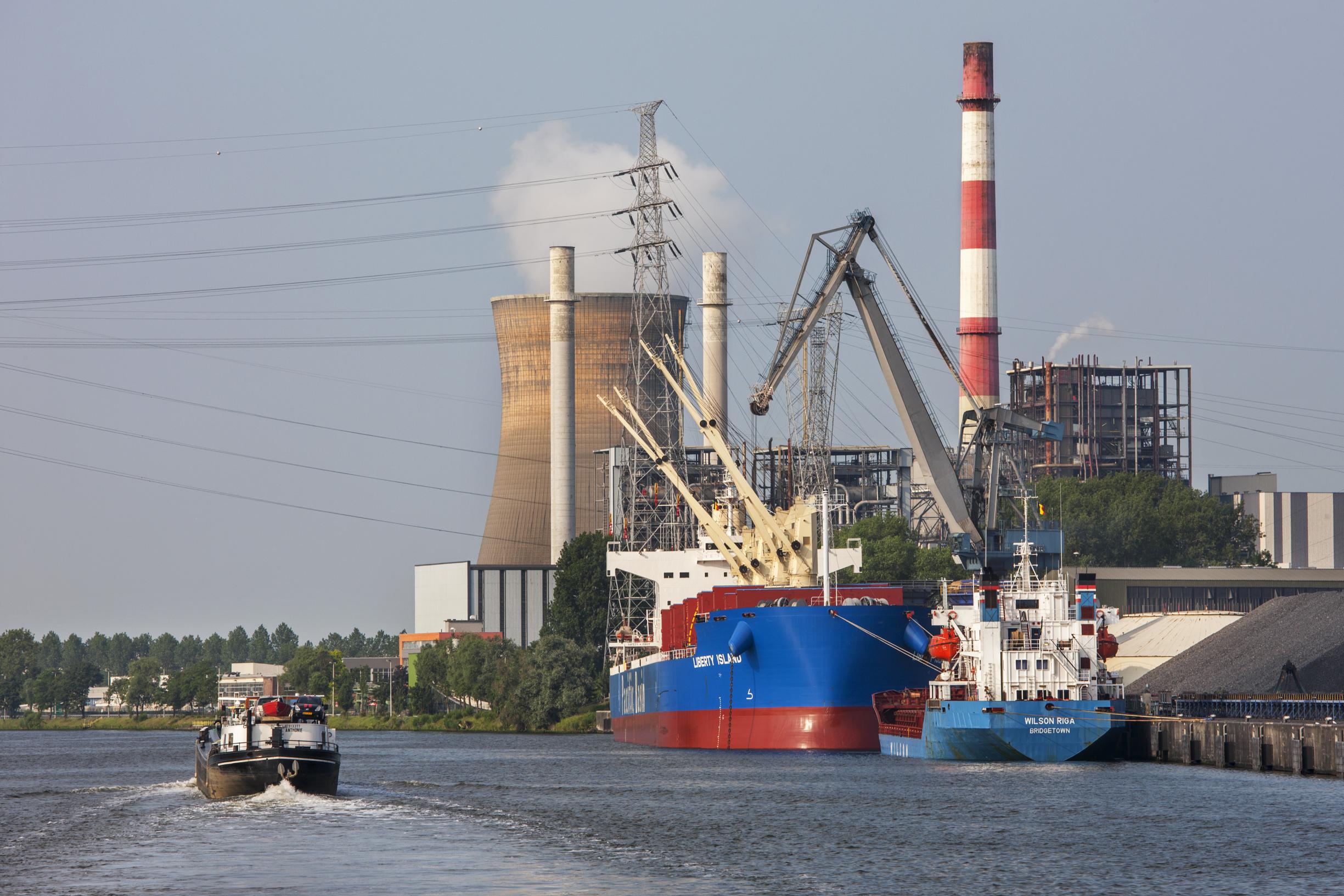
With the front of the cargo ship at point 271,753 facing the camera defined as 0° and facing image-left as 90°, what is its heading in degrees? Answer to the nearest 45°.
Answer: approximately 180°
